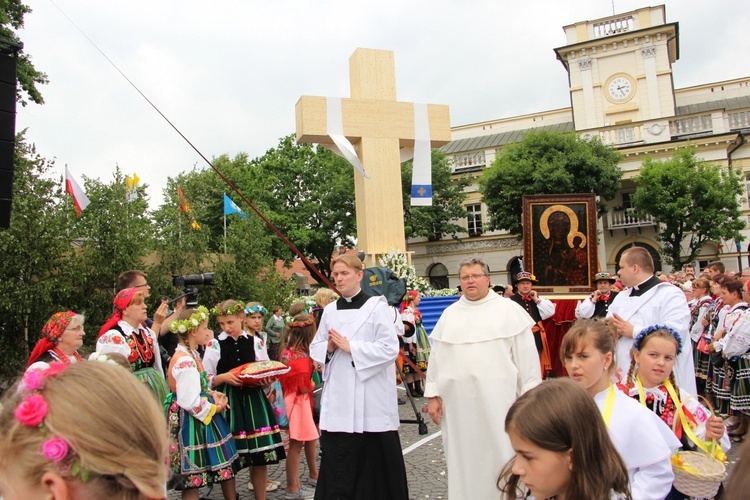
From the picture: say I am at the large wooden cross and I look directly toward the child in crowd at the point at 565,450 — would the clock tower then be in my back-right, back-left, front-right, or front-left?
back-left

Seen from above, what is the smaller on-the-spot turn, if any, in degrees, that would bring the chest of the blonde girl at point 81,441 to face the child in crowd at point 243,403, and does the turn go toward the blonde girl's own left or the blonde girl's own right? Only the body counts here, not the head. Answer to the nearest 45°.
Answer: approximately 45° to the blonde girl's own right

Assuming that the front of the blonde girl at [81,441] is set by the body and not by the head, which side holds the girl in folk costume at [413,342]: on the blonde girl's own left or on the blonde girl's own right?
on the blonde girl's own right

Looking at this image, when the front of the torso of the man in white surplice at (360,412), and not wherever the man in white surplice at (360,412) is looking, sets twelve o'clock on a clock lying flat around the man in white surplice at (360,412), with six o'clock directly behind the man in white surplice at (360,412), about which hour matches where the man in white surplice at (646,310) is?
the man in white surplice at (646,310) is roughly at 7 o'clock from the man in white surplice at (360,412).

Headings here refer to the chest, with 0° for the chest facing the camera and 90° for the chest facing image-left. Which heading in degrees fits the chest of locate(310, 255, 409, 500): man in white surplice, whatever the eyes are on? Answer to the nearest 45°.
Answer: approximately 45°

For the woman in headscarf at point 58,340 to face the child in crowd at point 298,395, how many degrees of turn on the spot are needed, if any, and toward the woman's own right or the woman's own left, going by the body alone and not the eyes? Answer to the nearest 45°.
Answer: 0° — they already face them

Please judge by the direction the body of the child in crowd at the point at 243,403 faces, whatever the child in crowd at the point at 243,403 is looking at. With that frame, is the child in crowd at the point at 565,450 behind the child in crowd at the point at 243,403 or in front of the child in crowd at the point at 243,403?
in front

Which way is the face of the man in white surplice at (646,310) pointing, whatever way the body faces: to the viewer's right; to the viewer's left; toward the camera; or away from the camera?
to the viewer's left
